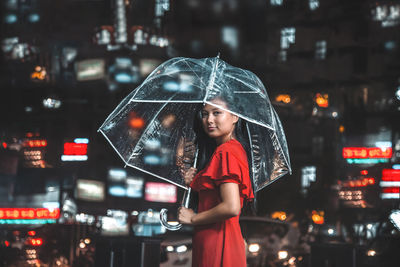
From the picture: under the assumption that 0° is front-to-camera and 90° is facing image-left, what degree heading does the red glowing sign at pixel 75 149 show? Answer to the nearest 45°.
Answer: approximately 0°

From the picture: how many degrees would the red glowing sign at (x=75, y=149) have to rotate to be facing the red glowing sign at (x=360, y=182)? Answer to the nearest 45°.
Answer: approximately 90° to its left

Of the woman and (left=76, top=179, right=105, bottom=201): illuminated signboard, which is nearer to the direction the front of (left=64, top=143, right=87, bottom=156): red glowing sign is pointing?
the woman

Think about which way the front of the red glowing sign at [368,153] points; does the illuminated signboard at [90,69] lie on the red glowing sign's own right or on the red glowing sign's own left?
on the red glowing sign's own right

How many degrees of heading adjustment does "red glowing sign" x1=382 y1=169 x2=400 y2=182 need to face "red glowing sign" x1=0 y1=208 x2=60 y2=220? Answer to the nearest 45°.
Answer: approximately 90° to its right

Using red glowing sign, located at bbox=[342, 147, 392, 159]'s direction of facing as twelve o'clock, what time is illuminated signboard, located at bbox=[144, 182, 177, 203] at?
The illuminated signboard is roughly at 4 o'clock from the red glowing sign.
